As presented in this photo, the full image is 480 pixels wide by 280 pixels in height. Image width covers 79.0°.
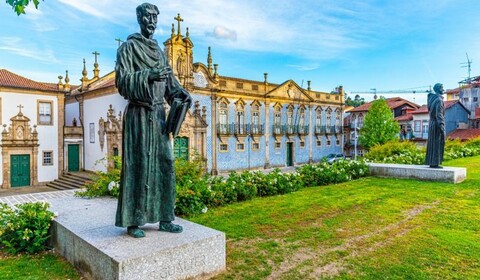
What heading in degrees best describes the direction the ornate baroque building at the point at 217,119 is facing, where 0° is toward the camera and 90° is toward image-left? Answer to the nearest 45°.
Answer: approximately 315°

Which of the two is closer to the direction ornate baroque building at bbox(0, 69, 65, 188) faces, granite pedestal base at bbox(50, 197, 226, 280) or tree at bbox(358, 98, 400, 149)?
the granite pedestal base

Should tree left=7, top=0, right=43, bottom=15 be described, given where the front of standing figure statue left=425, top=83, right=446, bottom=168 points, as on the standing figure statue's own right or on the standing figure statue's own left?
on the standing figure statue's own right

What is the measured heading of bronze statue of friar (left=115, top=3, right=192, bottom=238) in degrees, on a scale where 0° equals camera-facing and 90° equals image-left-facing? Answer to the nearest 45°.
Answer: approximately 315°

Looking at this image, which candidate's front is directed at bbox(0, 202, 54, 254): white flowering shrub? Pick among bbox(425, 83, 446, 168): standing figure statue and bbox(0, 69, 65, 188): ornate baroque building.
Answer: the ornate baroque building
